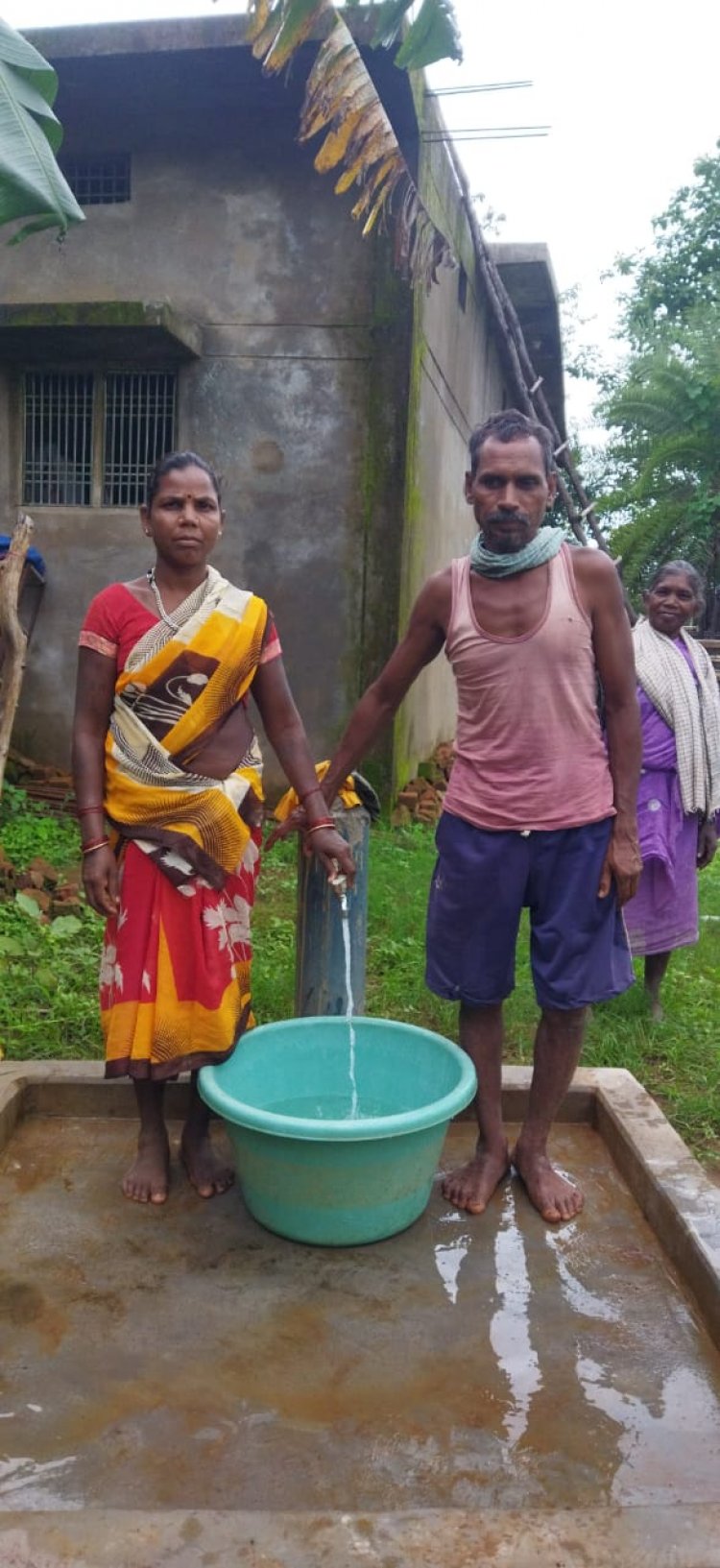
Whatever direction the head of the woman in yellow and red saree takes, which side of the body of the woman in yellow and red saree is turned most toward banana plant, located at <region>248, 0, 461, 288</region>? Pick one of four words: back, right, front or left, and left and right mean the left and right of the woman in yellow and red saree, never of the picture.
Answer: back

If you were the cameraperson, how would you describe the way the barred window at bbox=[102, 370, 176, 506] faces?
facing the viewer

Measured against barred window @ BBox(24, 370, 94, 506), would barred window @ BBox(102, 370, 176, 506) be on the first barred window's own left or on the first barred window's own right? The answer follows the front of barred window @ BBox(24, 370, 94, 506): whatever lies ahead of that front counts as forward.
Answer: on the first barred window's own left

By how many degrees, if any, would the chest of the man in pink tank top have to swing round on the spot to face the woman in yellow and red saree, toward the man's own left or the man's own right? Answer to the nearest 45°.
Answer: approximately 90° to the man's own right

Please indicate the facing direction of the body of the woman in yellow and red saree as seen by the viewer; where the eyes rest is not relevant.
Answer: toward the camera

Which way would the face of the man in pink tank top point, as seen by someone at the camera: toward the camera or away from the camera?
toward the camera

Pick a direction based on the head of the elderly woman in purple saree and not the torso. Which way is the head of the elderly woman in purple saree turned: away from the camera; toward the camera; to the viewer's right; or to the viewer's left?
toward the camera

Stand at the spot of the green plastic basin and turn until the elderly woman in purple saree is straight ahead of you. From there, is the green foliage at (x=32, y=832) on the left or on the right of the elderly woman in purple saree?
left

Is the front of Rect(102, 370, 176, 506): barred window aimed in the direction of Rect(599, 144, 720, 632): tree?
no

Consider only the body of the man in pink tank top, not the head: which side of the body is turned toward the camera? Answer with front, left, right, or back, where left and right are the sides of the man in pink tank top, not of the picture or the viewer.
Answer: front

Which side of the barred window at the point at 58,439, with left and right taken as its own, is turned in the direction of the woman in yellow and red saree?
front

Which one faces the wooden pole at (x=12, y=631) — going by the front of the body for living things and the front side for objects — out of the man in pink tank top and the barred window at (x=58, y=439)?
the barred window

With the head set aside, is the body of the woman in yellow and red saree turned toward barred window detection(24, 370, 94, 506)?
no

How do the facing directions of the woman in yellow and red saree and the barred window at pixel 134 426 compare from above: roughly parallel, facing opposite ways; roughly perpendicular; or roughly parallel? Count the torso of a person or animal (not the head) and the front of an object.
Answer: roughly parallel

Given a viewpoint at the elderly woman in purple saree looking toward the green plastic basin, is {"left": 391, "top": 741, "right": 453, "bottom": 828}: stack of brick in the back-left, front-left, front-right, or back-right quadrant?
back-right
